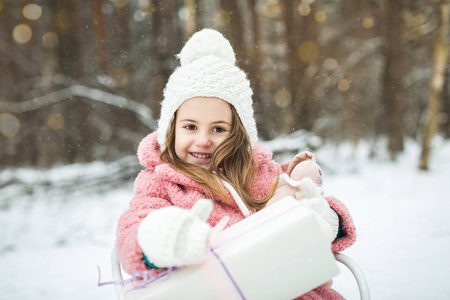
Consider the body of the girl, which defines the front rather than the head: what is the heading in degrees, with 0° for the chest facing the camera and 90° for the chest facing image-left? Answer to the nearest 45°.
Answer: approximately 0°
